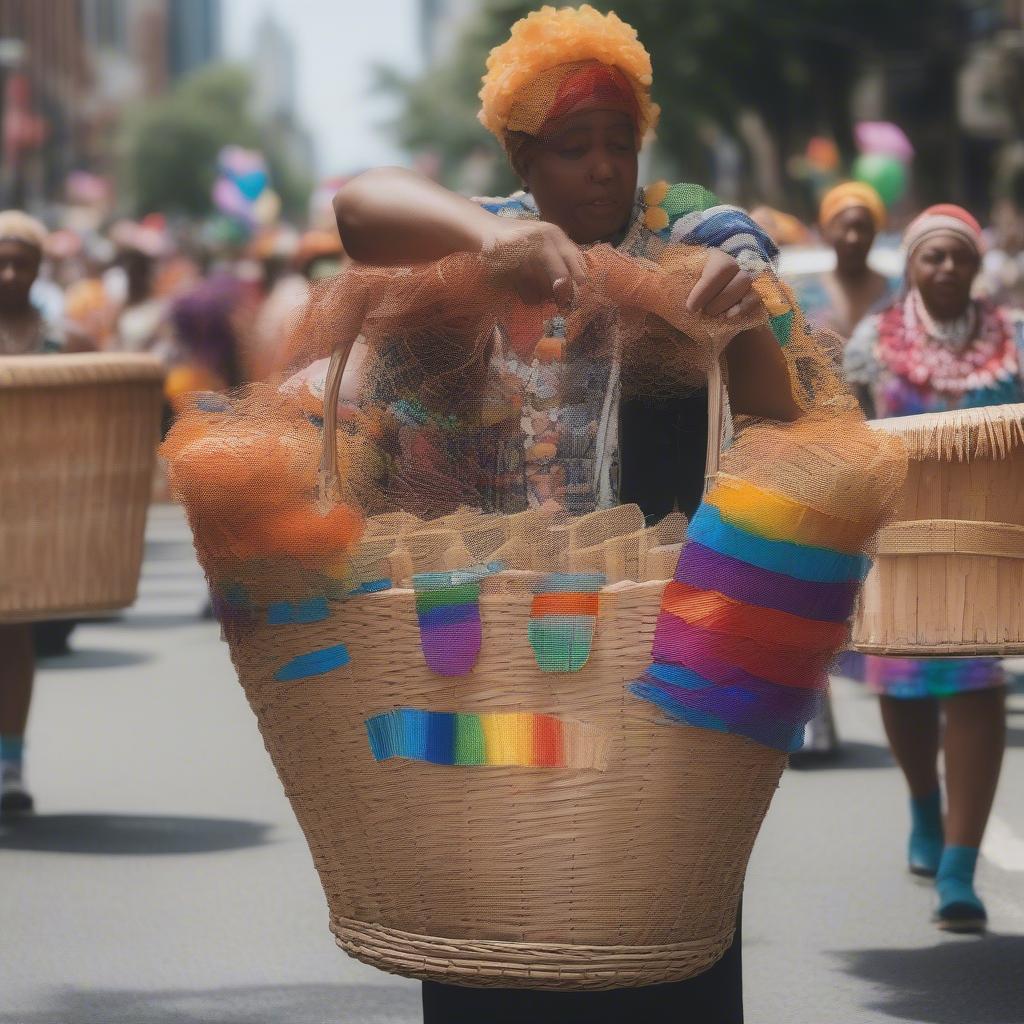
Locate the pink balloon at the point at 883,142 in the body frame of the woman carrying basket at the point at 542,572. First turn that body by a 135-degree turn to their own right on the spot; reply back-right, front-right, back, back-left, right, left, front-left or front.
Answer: front-right

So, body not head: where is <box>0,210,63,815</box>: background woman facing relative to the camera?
toward the camera

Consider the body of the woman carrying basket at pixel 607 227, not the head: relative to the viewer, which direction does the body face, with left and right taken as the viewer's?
facing the viewer

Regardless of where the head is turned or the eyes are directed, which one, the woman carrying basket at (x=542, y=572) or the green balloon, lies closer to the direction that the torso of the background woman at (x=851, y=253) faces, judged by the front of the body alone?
the woman carrying basket

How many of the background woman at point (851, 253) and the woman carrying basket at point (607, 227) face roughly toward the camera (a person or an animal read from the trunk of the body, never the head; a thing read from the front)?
2

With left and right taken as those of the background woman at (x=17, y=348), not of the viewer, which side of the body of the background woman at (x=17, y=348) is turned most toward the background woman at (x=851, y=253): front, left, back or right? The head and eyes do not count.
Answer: left

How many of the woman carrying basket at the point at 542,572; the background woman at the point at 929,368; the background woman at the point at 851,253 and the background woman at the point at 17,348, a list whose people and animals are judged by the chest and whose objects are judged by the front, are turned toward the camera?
4

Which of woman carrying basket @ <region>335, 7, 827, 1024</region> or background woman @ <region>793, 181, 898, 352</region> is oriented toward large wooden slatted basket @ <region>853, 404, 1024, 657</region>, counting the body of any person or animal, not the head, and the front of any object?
the background woman

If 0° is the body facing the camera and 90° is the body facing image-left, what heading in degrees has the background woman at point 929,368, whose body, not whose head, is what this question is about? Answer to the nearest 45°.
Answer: approximately 0°

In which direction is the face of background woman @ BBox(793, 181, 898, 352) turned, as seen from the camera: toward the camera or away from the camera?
toward the camera

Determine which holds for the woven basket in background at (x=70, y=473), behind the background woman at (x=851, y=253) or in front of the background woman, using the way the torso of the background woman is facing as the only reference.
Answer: in front

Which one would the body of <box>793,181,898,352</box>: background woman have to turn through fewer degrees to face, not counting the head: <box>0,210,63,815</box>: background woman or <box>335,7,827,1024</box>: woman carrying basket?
the woman carrying basket

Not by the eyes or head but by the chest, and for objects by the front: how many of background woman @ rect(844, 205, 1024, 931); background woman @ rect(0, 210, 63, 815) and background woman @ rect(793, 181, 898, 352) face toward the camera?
3

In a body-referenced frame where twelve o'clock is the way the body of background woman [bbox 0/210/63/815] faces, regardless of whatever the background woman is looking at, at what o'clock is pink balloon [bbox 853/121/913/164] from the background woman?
The pink balloon is roughly at 7 o'clock from the background woman.

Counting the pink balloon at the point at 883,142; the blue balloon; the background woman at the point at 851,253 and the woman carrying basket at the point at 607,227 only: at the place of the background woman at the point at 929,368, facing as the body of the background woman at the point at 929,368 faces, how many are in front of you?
1
